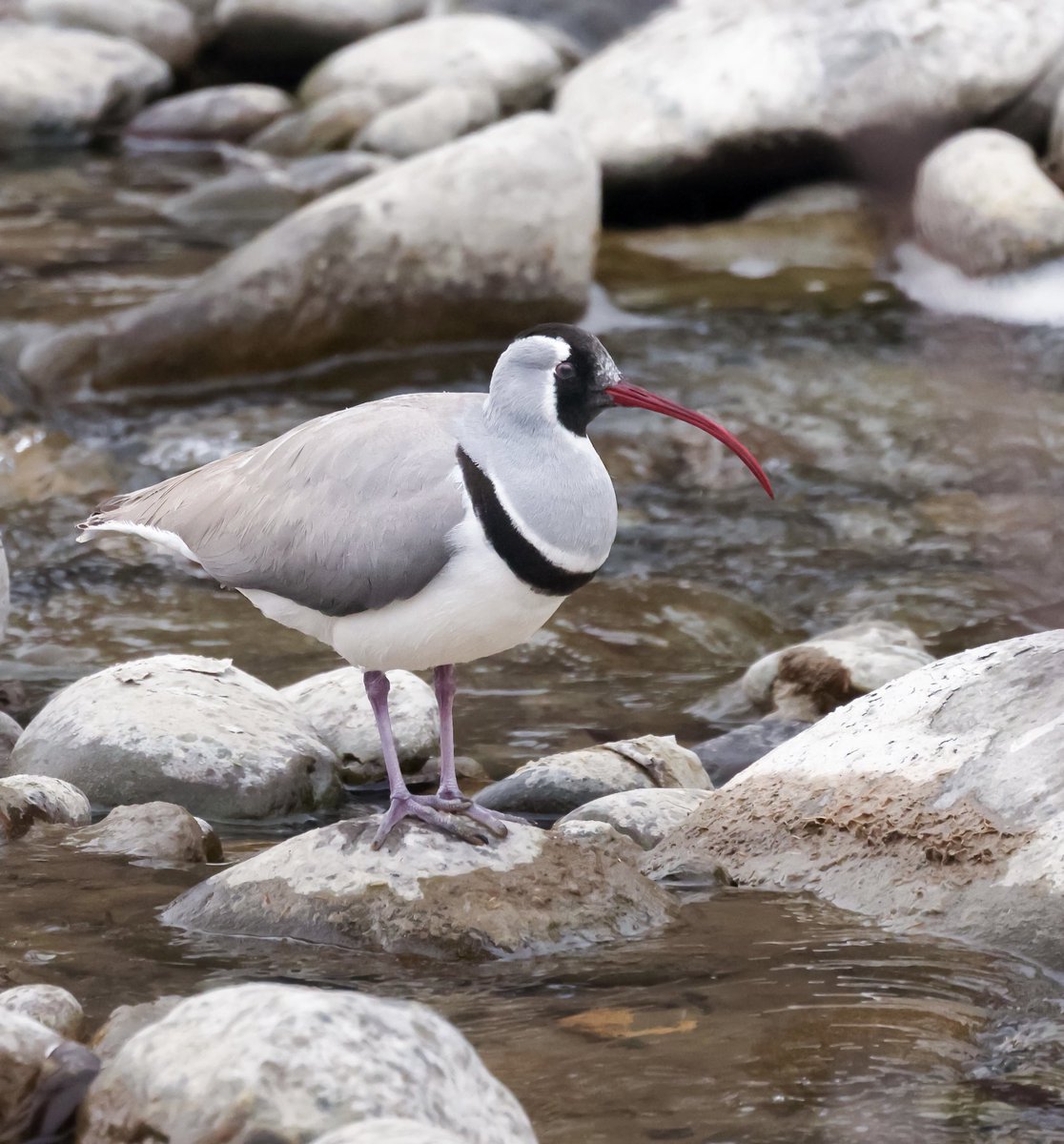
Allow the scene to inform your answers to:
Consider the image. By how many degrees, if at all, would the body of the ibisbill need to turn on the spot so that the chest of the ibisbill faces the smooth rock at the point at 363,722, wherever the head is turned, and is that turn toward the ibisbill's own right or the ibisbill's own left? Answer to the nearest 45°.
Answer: approximately 90° to the ibisbill's own left

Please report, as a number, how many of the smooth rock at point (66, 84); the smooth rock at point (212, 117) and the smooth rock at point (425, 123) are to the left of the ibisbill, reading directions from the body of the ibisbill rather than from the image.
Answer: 3

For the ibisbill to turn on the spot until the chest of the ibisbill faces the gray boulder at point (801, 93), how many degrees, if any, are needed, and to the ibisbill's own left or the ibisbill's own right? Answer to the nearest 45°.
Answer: approximately 90° to the ibisbill's own left

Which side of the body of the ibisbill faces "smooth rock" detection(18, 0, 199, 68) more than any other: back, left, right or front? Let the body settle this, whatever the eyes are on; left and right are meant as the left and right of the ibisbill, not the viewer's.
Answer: left

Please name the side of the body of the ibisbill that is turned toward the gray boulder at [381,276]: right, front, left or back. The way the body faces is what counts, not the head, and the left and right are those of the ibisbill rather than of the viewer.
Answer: left

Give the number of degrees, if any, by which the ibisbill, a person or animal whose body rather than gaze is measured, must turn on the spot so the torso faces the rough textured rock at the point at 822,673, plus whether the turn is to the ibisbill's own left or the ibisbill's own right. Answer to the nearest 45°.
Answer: approximately 45° to the ibisbill's own left

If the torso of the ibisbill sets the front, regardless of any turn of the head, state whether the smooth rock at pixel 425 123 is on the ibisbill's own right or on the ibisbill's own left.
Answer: on the ibisbill's own left

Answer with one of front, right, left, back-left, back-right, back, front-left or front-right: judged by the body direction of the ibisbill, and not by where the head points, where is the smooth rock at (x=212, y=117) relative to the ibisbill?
left

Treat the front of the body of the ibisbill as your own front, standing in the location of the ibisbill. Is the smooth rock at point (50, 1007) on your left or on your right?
on your right

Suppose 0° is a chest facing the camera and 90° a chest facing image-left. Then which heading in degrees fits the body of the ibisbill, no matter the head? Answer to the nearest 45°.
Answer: approximately 270°

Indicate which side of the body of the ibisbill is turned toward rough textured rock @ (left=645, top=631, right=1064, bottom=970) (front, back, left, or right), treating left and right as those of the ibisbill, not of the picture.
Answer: front

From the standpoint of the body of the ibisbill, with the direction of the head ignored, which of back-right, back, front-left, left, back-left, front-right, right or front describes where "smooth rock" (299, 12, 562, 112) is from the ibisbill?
left
